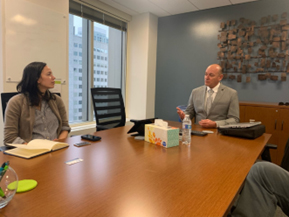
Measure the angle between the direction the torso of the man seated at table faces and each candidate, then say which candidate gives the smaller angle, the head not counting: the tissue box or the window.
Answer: the tissue box

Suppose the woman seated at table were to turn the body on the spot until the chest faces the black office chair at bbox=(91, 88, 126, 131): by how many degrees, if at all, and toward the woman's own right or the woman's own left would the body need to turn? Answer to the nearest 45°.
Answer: approximately 90° to the woman's own left

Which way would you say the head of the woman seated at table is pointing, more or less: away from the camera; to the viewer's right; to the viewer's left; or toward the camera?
to the viewer's right

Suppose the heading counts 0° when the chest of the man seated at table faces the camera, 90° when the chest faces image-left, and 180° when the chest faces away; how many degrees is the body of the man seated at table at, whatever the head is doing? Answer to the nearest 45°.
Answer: approximately 45°

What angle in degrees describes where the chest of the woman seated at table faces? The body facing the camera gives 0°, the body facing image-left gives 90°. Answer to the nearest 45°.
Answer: approximately 315°

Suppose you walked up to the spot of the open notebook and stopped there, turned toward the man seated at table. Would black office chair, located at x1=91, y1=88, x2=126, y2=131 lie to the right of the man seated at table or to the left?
left
